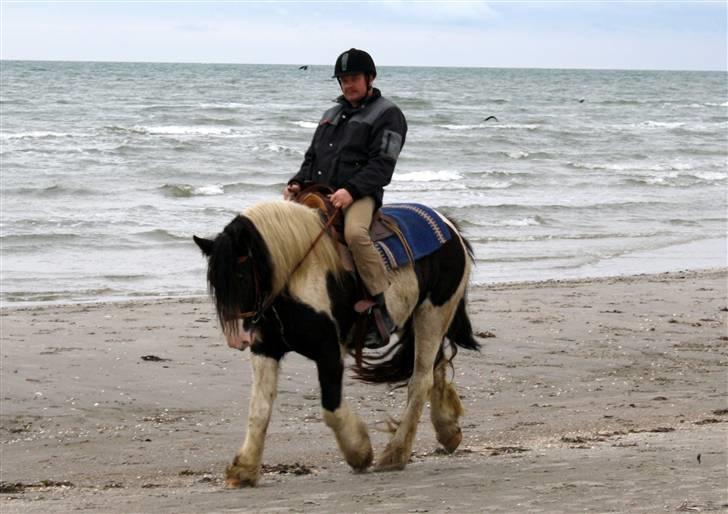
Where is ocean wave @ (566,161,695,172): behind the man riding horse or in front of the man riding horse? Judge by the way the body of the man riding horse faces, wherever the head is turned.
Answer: behind

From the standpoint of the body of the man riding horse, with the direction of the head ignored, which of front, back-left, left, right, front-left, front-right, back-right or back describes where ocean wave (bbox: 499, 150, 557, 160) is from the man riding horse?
back-right

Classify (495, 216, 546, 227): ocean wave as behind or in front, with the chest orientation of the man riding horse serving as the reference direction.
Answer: behind

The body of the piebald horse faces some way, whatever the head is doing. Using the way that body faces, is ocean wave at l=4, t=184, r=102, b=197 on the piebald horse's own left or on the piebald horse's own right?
on the piebald horse's own right

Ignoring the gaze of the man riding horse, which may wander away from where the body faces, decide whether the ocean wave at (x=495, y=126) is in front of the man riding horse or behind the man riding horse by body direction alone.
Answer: behind

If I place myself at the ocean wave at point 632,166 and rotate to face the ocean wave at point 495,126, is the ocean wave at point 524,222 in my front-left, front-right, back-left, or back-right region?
back-left

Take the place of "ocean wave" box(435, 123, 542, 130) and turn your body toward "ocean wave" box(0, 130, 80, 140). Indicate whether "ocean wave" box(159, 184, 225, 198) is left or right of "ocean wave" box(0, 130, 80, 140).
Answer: left

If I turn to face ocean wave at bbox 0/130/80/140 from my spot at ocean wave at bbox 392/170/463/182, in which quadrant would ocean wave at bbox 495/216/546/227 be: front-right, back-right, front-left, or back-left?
back-left

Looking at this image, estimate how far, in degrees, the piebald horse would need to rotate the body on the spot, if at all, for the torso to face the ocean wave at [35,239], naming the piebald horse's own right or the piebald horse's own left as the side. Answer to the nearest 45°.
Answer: approximately 135° to the piebald horse's own right

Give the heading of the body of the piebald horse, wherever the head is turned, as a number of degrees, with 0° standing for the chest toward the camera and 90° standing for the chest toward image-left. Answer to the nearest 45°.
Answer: approximately 45°
